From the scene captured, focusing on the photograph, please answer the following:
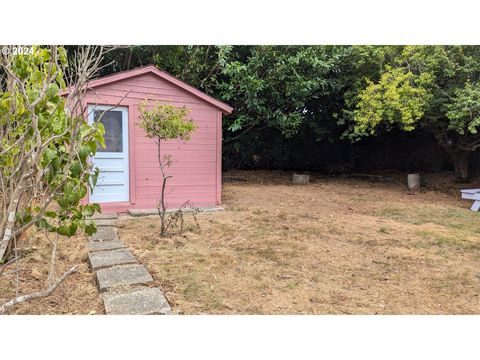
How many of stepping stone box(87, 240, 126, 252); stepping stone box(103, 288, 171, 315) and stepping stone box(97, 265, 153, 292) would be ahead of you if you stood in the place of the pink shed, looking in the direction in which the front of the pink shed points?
3

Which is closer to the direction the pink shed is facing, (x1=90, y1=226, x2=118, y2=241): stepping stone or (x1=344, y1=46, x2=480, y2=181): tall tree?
the stepping stone

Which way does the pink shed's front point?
toward the camera

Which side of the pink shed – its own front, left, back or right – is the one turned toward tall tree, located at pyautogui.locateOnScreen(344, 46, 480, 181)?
left

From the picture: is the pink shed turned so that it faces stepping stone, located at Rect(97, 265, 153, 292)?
yes

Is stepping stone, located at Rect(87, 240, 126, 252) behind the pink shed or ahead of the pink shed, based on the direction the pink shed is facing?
ahead

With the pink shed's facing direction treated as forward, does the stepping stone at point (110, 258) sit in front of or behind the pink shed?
in front

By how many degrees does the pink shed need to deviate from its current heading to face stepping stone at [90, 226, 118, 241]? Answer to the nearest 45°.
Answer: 0° — it already faces it
